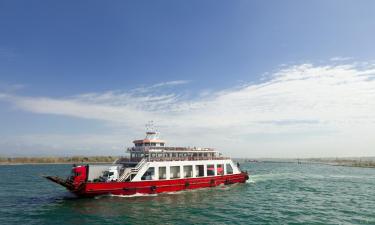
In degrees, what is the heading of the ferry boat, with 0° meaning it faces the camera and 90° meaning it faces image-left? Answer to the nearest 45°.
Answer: approximately 45°
